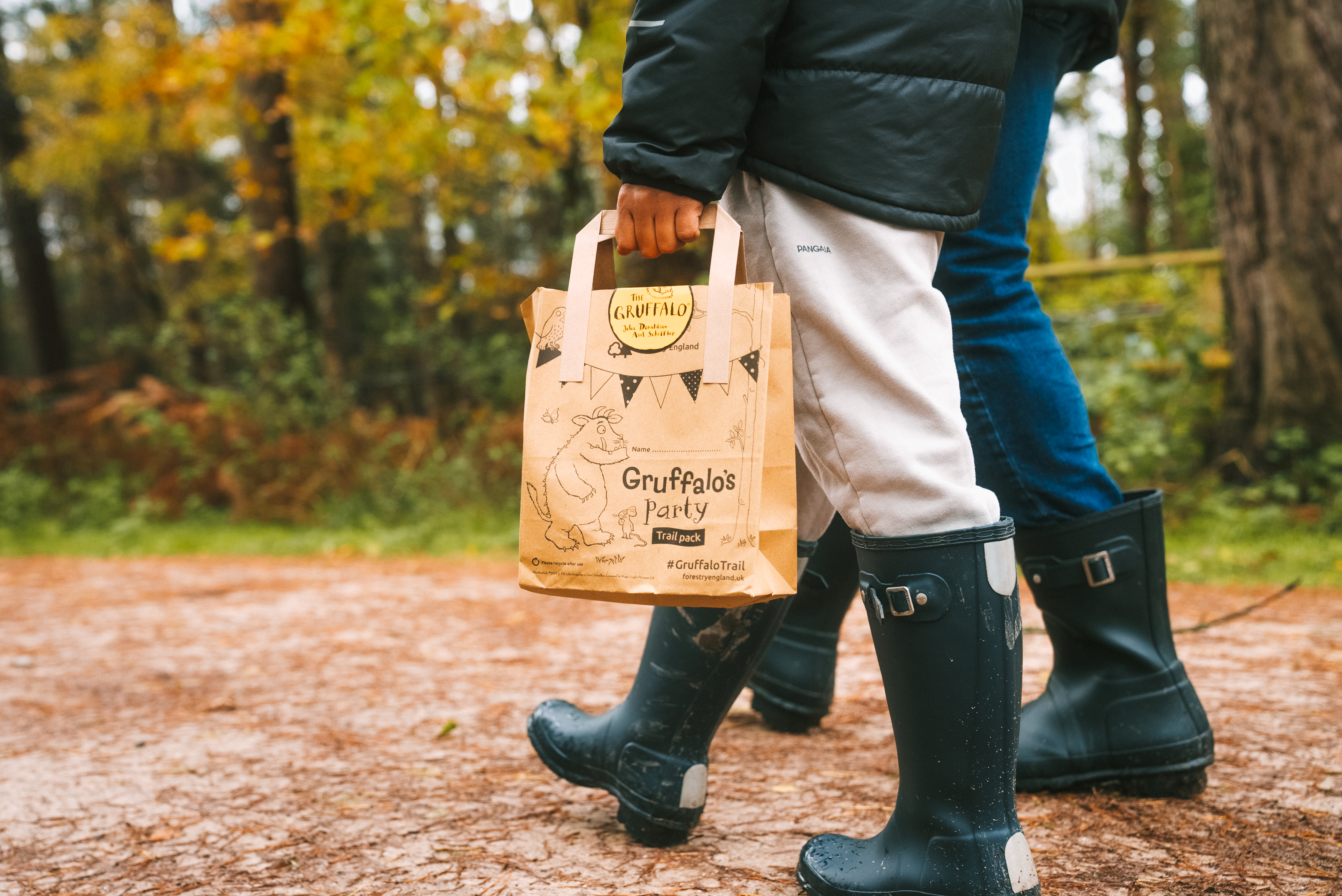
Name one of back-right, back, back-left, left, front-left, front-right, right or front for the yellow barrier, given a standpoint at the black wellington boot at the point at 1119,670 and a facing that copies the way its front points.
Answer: right

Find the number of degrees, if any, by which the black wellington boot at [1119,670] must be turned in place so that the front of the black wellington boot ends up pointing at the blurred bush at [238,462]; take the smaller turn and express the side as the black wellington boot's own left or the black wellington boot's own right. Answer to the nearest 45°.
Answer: approximately 45° to the black wellington boot's own right

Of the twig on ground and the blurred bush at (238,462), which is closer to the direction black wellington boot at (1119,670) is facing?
the blurred bush

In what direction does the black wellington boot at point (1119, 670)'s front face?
to the viewer's left

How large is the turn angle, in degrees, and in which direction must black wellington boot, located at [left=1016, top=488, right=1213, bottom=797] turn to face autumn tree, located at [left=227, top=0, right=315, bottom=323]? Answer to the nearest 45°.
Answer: approximately 45° to its right

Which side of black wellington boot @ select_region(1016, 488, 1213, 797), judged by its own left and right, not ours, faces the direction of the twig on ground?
right
